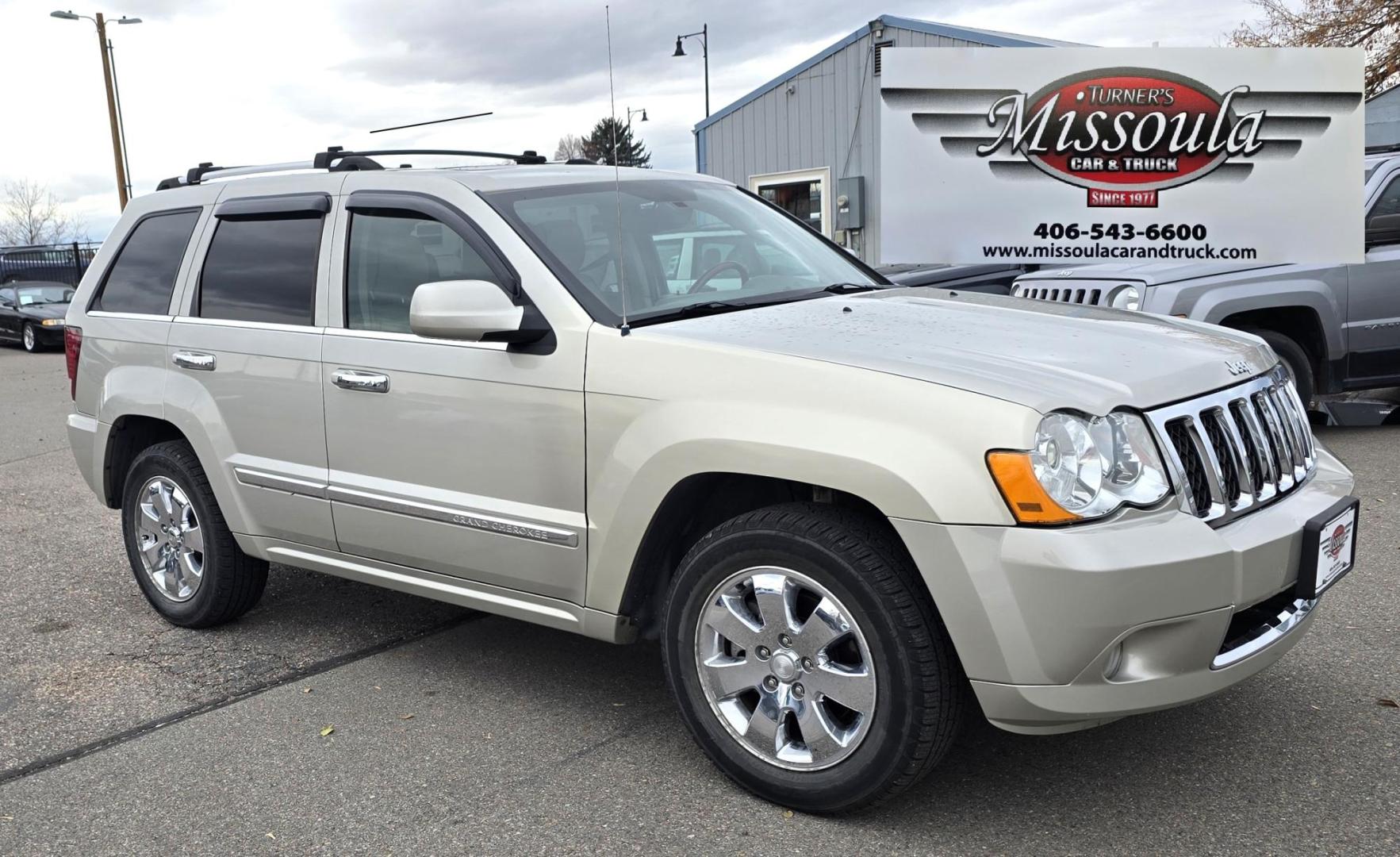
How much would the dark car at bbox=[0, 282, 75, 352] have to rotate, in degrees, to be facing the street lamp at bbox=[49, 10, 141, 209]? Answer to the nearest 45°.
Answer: approximately 135° to its left

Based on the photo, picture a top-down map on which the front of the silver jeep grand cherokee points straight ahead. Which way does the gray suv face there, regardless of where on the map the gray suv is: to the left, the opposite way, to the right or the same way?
to the right

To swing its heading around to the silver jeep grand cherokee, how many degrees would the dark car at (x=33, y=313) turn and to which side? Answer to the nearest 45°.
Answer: approximately 45° to its right

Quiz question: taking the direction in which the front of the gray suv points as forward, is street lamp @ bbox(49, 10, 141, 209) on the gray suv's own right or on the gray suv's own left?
on the gray suv's own right

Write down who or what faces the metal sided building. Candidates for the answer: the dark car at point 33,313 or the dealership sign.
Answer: the dark car

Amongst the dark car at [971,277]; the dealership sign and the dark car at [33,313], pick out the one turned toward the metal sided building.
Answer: the dark car at [33,313]

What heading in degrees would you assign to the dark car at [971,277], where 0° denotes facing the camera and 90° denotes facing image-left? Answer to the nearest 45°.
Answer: approximately 45°
